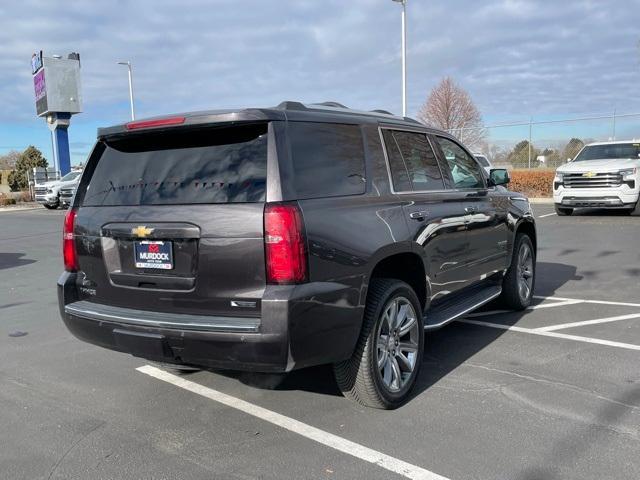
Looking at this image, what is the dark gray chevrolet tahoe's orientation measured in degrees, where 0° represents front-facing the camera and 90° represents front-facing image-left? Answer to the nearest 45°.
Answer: approximately 225°

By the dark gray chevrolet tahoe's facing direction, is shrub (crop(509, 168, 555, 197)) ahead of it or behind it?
ahead

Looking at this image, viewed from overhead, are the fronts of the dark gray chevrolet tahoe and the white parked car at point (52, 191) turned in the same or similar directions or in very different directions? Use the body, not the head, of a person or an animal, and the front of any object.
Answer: very different directions

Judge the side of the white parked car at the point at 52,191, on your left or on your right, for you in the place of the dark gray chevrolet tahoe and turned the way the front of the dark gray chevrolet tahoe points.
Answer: on your left

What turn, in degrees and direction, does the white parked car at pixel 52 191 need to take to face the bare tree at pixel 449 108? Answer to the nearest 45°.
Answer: approximately 135° to its left

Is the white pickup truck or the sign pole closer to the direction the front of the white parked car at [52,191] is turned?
the white pickup truck

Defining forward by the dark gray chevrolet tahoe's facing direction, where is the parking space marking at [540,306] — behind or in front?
in front

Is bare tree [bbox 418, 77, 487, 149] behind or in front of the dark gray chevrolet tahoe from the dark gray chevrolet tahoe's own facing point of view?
in front

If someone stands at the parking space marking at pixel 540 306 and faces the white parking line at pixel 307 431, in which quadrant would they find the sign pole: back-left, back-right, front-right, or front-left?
back-right
